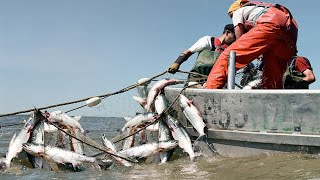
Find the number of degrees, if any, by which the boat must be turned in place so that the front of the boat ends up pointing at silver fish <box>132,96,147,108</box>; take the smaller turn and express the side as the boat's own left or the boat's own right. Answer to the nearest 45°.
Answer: approximately 45° to the boat's own right

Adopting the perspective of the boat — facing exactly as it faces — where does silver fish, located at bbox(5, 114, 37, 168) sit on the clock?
The silver fish is roughly at 12 o'clock from the boat.

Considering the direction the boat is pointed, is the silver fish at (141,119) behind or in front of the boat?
in front

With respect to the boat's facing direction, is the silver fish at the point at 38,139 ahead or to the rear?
ahead

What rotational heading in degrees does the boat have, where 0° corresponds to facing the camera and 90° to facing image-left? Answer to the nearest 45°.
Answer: approximately 90°

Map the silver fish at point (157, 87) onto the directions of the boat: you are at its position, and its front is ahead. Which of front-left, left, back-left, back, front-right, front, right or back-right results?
front-right
